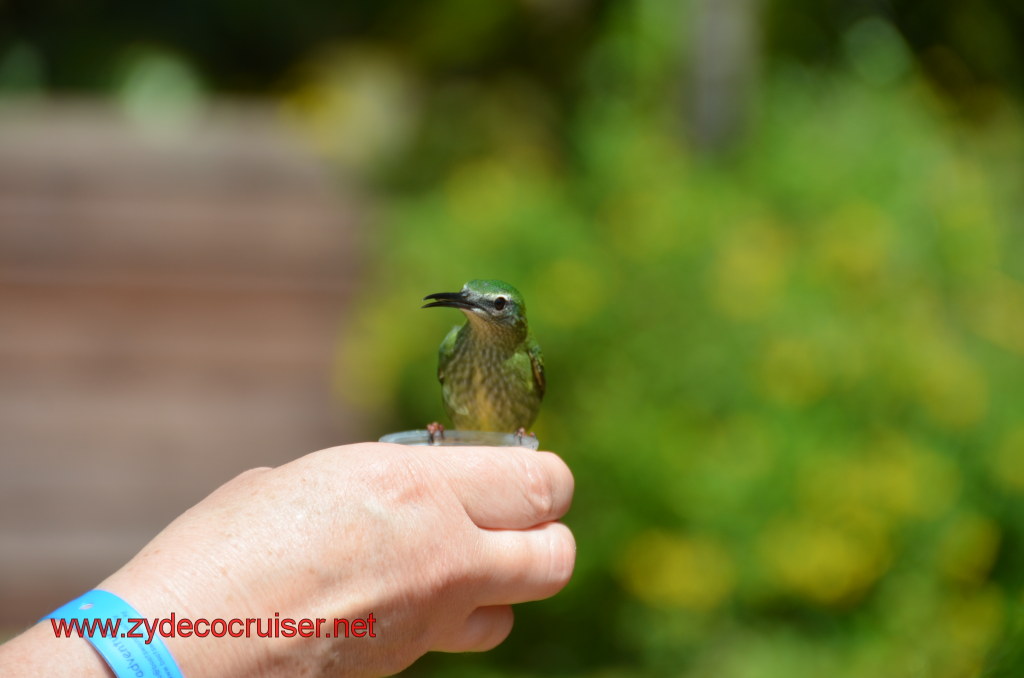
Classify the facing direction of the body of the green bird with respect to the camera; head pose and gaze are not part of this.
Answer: toward the camera
